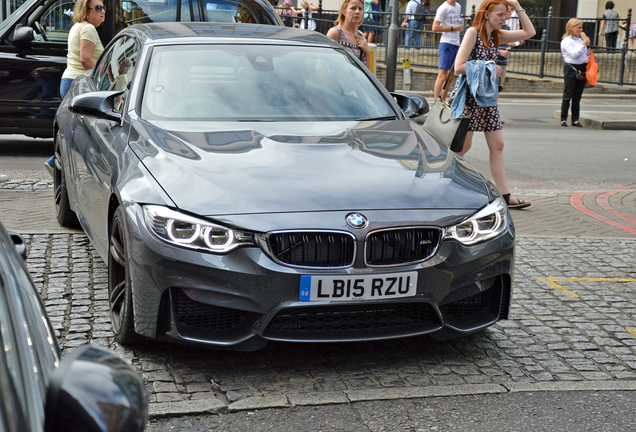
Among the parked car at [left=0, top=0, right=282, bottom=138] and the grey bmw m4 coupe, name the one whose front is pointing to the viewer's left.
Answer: the parked car

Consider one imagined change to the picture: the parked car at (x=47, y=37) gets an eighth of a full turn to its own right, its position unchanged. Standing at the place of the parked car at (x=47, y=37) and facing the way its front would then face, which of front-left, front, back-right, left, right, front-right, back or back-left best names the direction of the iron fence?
right

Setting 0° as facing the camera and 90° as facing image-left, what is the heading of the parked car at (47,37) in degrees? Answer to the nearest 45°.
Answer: approximately 90°

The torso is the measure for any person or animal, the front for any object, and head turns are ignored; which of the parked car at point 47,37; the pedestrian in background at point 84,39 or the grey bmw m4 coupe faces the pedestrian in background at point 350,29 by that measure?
the pedestrian in background at point 84,39

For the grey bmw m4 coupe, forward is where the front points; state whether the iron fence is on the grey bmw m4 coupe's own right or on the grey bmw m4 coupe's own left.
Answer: on the grey bmw m4 coupe's own left

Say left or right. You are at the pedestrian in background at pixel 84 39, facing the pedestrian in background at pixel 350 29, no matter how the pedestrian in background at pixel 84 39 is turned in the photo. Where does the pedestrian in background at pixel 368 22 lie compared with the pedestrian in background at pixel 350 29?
left

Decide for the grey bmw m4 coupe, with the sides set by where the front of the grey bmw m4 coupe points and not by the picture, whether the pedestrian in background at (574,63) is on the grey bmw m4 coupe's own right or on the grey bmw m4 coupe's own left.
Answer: on the grey bmw m4 coupe's own left

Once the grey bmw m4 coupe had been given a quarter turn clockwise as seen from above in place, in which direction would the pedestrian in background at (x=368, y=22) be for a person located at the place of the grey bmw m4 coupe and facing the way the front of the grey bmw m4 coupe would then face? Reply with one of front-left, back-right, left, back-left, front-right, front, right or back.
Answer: back-right

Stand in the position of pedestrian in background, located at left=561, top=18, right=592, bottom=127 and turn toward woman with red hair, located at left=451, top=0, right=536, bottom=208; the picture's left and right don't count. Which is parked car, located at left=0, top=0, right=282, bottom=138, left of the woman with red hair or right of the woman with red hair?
right
